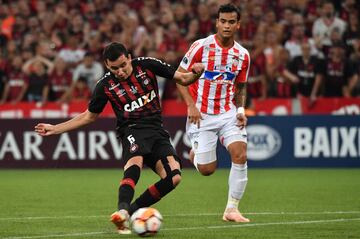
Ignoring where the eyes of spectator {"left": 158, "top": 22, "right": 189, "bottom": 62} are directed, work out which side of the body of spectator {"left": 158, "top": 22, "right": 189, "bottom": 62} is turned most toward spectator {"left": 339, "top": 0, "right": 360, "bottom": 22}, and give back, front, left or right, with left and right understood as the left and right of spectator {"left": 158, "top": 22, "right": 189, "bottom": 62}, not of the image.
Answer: left

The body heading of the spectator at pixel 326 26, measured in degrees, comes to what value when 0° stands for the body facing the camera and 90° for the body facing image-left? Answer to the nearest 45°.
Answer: approximately 0°

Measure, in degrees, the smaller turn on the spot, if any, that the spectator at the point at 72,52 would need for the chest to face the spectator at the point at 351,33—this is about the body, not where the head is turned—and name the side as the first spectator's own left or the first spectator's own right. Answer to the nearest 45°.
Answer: approximately 90° to the first spectator's own left

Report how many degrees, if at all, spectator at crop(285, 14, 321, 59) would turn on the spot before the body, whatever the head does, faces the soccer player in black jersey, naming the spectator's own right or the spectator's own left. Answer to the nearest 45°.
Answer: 0° — they already face them

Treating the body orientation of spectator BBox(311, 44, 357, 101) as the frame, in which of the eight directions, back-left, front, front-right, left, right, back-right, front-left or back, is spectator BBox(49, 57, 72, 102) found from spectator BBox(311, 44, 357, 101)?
right

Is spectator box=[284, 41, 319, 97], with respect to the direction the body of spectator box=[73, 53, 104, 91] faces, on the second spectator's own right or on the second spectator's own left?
on the second spectator's own left

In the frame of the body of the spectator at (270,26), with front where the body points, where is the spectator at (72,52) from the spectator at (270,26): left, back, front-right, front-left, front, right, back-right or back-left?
right
